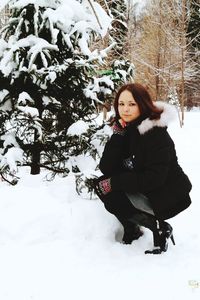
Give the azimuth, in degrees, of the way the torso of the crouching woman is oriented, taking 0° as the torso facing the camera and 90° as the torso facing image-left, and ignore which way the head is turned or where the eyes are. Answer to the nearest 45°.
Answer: approximately 45°

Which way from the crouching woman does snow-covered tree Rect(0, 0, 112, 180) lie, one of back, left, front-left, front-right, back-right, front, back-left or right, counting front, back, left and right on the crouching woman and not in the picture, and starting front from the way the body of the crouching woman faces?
right
